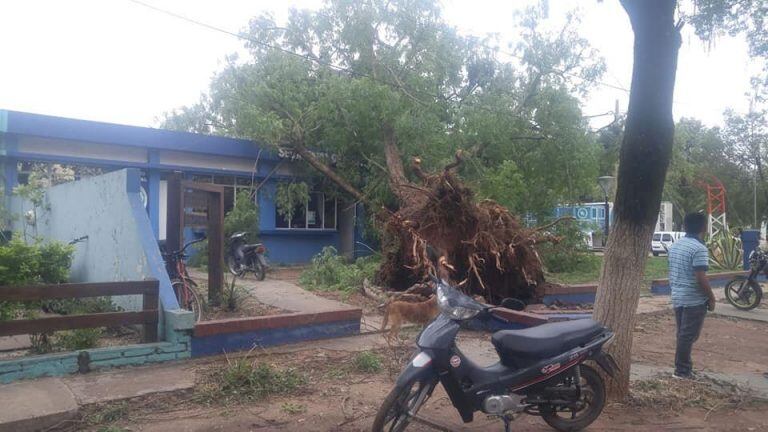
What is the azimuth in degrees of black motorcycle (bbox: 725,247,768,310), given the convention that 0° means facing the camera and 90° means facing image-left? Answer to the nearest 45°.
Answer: approximately 90°

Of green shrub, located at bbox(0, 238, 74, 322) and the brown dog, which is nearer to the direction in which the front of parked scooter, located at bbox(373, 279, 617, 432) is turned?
the green shrub

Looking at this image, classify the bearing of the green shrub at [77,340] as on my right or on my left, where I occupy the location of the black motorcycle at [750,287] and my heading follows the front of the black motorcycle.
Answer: on my left

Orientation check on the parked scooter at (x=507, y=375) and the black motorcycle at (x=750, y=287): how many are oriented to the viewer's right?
0

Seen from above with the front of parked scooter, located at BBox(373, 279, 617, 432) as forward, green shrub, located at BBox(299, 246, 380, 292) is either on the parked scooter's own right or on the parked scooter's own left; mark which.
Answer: on the parked scooter's own right

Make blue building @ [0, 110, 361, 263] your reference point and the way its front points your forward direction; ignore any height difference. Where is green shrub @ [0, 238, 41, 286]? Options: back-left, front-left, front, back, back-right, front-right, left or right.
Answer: front-right

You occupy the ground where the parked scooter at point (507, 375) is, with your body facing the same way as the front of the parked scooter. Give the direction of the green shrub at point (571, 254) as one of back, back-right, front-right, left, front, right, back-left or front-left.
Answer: back-right

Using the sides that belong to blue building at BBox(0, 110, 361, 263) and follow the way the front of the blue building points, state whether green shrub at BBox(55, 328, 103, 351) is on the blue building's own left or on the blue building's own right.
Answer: on the blue building's own right

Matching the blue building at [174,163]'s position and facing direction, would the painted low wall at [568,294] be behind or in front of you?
in front
